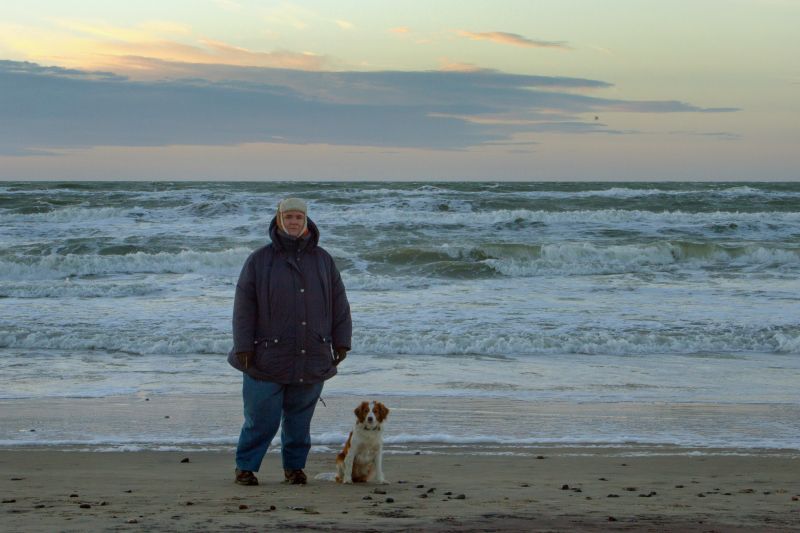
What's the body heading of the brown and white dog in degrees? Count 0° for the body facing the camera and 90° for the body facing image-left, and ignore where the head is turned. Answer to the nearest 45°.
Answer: approximately 315°
